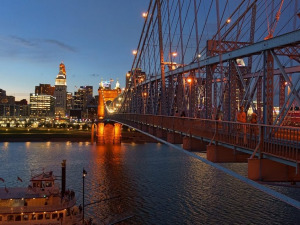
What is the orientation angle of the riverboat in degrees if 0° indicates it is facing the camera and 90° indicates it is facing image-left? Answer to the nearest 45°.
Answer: approximately 270°
